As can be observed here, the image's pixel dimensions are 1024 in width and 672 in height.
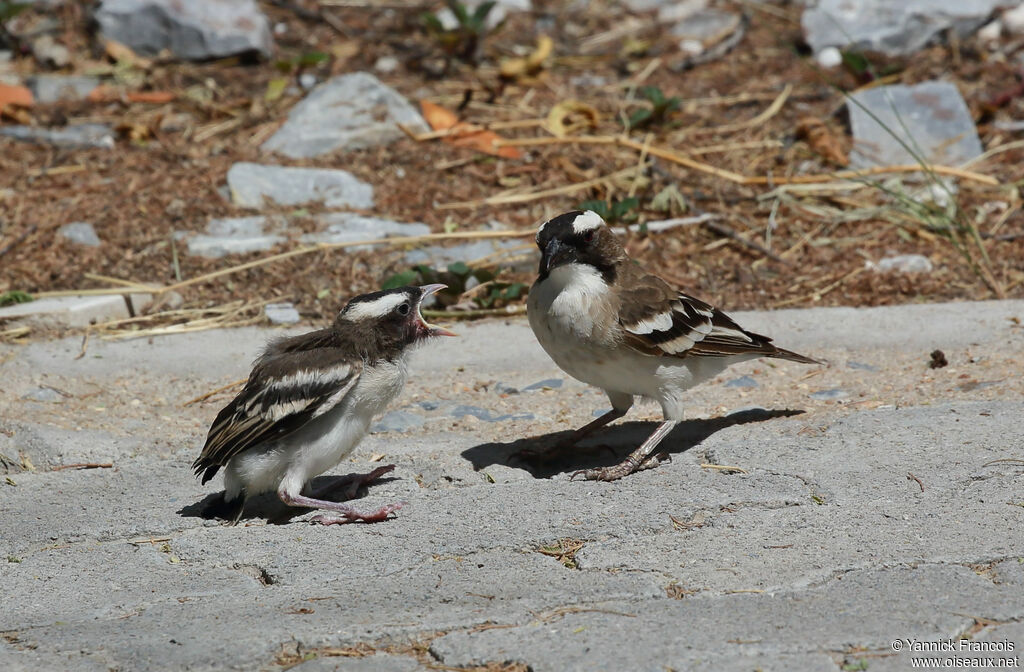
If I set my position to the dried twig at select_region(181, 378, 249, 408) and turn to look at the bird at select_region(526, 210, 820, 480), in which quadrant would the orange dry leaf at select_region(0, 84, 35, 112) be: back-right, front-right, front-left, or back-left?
back-left

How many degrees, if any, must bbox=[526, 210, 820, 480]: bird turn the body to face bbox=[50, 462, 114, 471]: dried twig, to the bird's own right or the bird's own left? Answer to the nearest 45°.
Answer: approximately 45° to the bird's own right

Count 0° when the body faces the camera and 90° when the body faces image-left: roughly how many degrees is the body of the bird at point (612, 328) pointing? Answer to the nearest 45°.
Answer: approximately 45°

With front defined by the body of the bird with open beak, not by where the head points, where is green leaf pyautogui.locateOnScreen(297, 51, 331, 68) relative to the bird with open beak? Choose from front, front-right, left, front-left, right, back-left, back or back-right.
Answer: left

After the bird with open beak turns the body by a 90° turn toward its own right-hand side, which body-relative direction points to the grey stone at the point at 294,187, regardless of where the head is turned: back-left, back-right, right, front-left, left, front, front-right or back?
back

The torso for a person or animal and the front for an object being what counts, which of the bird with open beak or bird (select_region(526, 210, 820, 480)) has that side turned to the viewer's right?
the bird with open beak

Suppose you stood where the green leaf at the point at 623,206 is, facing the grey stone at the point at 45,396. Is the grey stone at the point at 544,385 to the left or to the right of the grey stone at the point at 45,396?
left

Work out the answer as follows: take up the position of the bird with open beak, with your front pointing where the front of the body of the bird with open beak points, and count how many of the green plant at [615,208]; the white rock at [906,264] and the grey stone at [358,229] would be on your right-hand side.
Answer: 0

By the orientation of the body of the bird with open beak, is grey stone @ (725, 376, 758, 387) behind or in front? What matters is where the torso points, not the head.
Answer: in front

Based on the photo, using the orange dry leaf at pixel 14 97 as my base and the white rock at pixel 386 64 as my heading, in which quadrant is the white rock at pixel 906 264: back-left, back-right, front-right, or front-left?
front-right

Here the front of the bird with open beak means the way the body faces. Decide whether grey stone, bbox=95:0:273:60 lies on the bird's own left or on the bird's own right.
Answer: on the bird's own left

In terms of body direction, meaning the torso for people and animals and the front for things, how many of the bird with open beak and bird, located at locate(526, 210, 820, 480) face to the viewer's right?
1

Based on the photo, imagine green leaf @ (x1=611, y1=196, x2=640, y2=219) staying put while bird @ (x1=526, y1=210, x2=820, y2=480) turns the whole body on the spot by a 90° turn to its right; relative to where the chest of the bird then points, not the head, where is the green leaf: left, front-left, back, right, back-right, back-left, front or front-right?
front-right

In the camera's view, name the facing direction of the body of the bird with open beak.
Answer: to the viewer's right

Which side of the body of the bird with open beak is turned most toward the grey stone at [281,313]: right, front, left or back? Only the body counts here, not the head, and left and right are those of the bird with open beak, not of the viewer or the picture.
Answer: left

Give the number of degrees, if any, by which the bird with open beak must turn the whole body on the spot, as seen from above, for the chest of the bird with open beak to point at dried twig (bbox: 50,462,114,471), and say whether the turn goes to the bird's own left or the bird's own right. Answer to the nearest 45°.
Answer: approximately 135° to the bird's own left

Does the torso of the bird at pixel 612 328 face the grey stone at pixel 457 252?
no
